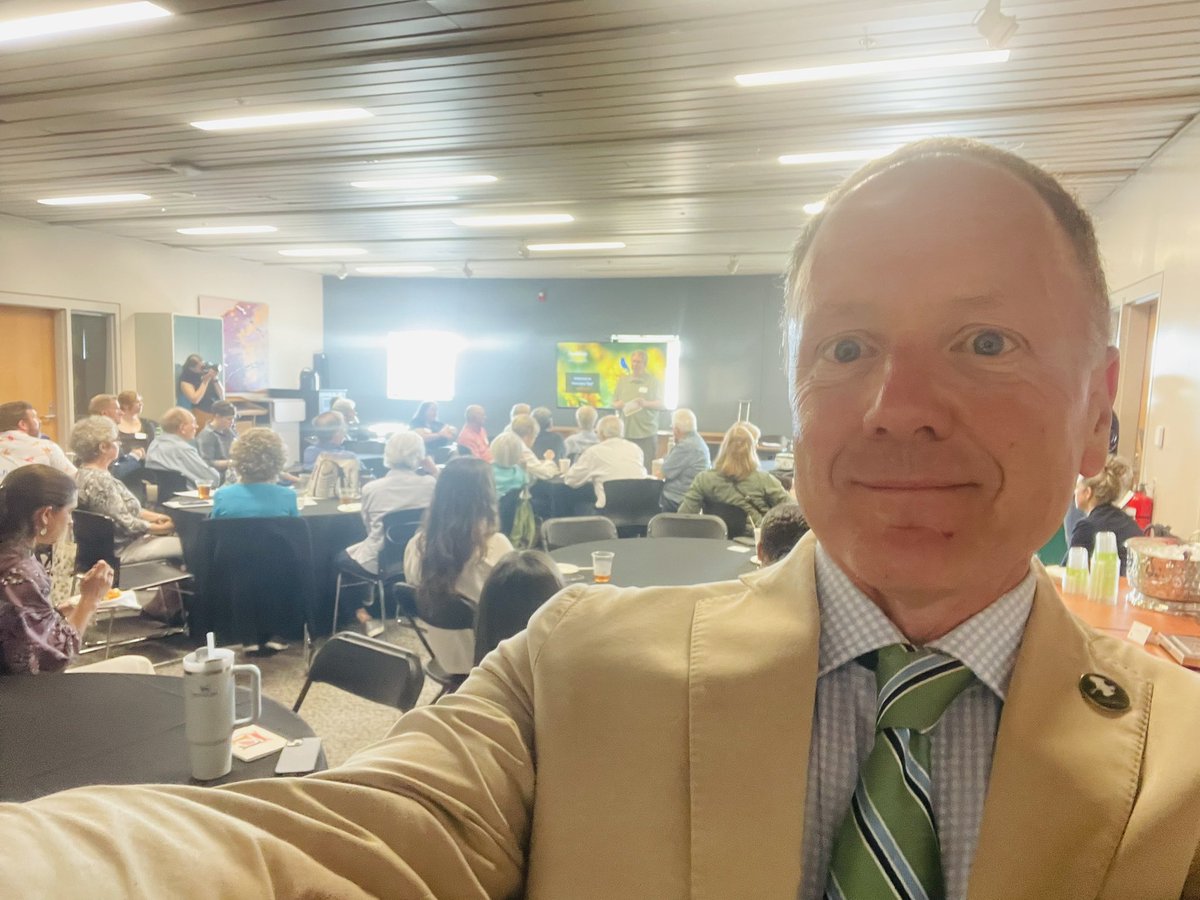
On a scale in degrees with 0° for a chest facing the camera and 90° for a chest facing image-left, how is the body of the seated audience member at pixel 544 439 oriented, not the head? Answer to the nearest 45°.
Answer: approximately 180°

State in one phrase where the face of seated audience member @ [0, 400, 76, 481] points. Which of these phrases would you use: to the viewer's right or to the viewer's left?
to the viewer's right

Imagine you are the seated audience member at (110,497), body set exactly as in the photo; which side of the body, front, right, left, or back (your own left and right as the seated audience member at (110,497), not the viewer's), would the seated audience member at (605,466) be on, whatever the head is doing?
front

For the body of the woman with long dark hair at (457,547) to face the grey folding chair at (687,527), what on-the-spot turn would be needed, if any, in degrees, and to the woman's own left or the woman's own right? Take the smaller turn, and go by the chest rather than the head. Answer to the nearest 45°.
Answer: approximately 45° to the woman's own right

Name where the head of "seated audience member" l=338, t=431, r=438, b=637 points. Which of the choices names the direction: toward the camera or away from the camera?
away from the camera

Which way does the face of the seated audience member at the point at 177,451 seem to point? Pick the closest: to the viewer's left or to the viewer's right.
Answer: to the viewer's right

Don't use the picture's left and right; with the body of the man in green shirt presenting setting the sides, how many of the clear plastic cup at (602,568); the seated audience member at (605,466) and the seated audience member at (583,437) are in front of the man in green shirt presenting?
3

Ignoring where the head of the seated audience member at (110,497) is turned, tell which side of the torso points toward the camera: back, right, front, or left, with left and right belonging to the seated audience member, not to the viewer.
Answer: right

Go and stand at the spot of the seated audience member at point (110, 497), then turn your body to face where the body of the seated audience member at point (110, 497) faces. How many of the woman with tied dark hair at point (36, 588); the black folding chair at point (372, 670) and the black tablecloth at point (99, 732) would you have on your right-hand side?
3

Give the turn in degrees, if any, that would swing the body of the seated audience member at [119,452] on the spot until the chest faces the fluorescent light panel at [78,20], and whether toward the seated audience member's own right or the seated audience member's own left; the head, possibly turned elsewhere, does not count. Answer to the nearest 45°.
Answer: approximately 90° to the seated audience member's own right

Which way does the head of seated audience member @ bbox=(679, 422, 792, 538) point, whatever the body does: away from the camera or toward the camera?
away from the camera

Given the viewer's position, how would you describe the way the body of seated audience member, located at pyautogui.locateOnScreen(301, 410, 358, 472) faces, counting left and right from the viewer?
facing away from the viewer and to the right of the viewer

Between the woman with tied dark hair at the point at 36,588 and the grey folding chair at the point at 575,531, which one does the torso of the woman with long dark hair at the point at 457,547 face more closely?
the grey folding chair

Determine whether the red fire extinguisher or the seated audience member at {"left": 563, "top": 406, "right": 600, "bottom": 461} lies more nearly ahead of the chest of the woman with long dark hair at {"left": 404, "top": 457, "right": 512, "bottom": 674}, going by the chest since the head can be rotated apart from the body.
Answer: the seated audience member

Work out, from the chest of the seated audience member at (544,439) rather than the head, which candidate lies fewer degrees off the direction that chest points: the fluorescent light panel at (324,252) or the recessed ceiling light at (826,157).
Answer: the fluorescent light panel
